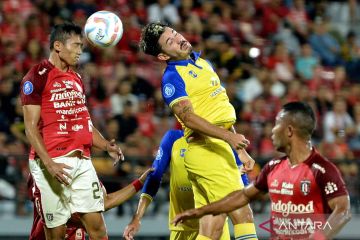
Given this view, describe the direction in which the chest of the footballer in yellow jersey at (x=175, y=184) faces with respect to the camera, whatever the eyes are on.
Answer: toward the camera

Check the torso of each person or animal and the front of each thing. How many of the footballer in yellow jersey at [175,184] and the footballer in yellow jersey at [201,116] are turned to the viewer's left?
0

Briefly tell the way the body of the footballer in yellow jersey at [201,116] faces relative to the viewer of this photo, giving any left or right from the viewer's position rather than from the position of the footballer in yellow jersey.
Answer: facing the viewer and to the right of the viewer
